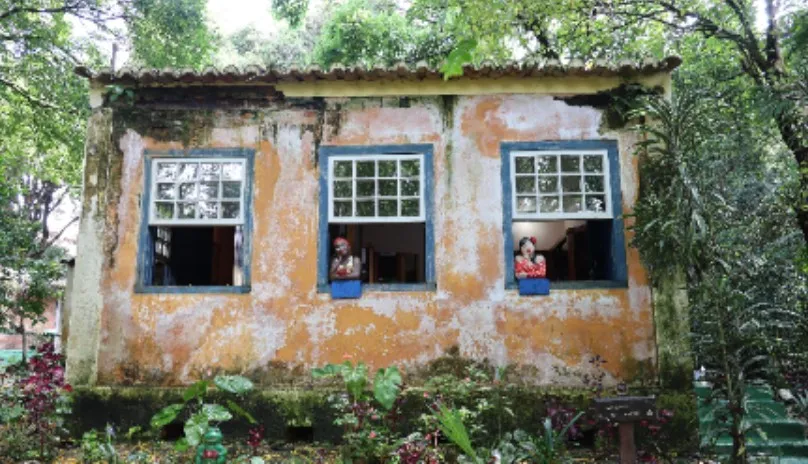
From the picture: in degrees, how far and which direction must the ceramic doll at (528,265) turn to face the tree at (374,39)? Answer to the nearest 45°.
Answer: approximately 135° to its right

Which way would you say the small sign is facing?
toward the camera

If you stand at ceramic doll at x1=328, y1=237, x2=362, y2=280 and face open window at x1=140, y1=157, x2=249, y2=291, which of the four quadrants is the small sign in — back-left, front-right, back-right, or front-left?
back-left

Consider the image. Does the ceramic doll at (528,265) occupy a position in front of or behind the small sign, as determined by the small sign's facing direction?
behind

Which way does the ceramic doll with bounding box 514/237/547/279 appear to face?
toward the camera

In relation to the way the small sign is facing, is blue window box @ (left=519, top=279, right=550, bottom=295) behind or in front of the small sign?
behind

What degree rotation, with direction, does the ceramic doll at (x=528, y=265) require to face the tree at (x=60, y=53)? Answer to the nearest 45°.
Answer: approximately 90° to its right

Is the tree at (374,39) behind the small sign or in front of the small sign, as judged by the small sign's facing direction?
behind

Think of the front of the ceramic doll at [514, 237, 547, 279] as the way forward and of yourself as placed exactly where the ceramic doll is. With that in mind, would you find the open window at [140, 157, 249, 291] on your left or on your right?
on your right

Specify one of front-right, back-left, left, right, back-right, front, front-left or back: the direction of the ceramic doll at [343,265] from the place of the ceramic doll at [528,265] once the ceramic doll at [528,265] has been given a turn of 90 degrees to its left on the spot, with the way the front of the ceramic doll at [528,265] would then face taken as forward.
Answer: back

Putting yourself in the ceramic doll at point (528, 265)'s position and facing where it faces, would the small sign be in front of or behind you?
in front

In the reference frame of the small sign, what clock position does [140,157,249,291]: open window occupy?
The open window is roughly at 3 o'clock from the small sign.

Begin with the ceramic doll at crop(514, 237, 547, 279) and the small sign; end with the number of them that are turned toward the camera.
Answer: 2

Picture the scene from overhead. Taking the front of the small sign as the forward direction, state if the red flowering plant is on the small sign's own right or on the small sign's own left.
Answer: on the small sign's own right
